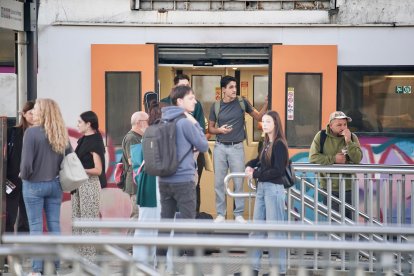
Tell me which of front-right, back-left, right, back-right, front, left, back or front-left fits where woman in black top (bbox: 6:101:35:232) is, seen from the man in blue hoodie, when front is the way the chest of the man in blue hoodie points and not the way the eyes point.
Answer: back-left

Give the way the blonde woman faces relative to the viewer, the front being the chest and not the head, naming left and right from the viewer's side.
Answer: facing away from the viewer and to the left of the viewer

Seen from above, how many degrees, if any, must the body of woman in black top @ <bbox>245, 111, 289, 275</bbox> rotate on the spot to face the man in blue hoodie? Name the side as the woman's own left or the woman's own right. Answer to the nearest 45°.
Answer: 0° — they already face them
